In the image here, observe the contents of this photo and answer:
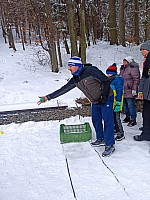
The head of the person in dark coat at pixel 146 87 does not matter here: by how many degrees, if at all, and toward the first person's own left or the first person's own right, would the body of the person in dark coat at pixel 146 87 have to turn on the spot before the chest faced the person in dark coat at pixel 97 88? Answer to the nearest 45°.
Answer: approximately 45° to the first person's own left

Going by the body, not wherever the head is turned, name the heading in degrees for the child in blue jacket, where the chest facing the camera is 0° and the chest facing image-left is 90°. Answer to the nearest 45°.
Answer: approximately 90°

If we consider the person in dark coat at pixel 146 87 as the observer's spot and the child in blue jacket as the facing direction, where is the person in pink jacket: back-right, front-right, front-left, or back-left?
front-right

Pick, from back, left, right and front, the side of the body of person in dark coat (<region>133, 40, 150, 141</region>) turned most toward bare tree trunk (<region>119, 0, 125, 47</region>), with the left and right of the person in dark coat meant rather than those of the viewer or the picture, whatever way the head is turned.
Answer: right

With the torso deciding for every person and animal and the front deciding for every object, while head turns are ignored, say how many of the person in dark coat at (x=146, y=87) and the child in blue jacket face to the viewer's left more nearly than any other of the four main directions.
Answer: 2

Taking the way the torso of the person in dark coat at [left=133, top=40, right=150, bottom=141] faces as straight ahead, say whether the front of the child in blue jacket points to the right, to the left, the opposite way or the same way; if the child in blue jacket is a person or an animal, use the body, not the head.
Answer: the same way

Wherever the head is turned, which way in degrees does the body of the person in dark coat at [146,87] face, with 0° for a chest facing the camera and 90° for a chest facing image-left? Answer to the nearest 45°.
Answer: approximately 90°

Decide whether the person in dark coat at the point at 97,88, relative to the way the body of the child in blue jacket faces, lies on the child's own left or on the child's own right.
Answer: on the child's own left

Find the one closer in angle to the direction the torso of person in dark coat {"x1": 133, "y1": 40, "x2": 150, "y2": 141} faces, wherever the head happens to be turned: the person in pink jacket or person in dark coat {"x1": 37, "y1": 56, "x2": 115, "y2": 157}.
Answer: the person in dark coat

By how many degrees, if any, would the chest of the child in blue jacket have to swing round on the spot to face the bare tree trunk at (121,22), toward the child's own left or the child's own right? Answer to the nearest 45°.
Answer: approximately 90° to the child's own right
